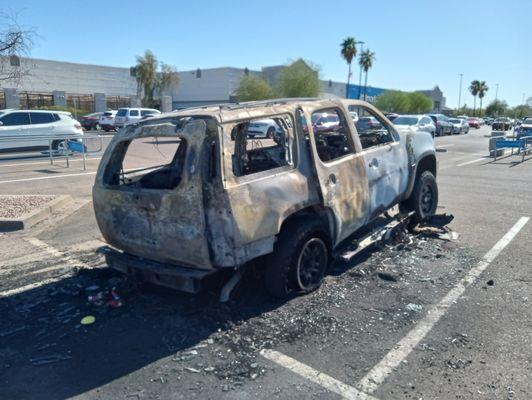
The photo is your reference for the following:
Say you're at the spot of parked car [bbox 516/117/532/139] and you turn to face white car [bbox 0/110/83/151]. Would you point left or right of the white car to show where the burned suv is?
left

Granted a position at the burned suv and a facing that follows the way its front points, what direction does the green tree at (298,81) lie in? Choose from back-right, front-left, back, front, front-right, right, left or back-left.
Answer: front-left

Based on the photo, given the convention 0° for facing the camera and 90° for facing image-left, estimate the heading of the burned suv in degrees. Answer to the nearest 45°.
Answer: approximately 225°

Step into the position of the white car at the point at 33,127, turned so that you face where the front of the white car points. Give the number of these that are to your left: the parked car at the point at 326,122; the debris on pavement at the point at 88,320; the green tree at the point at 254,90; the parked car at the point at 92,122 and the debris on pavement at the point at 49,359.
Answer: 2

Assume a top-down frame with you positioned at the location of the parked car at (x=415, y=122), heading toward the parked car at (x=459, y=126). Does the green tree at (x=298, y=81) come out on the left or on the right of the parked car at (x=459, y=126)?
left

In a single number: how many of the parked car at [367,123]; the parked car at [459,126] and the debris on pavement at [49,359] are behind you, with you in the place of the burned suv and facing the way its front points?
1

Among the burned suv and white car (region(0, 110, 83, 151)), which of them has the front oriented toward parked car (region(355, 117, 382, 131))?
the burned suv

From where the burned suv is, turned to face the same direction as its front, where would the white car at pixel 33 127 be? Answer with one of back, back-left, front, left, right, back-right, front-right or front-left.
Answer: left
